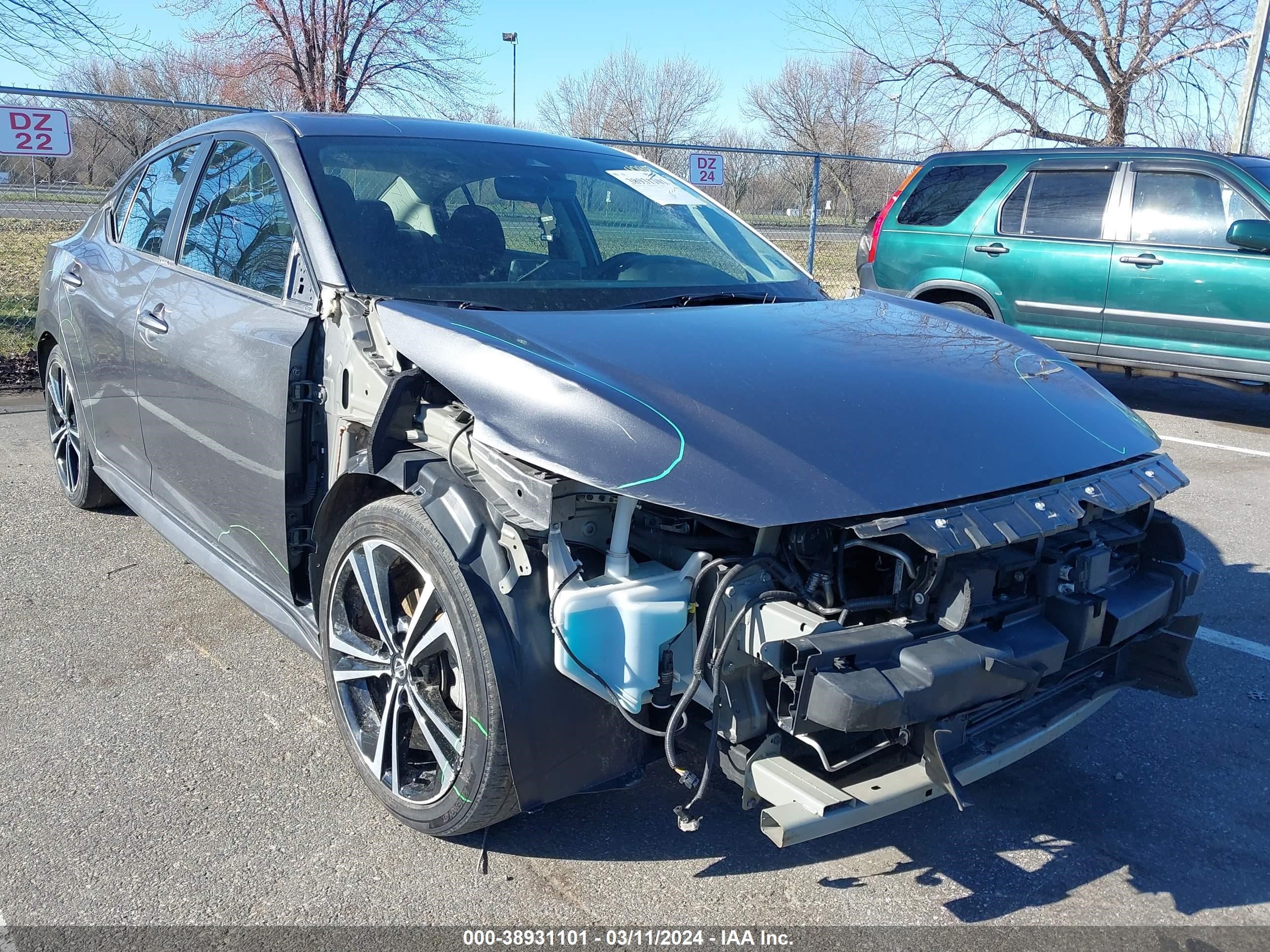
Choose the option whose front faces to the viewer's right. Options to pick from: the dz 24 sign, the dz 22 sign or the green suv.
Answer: the green suv

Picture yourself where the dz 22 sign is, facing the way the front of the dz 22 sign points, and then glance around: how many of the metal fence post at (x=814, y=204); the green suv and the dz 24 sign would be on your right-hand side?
0

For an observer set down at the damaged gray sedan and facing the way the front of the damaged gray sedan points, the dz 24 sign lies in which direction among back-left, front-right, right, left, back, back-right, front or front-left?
back-left

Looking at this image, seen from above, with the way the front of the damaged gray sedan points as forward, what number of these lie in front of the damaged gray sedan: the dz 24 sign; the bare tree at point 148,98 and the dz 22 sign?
0

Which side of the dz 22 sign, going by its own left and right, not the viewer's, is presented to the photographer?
front

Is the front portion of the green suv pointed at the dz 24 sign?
no

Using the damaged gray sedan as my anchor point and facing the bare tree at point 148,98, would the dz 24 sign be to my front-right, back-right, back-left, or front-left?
front-right

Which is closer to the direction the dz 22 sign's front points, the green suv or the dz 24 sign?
the green suv

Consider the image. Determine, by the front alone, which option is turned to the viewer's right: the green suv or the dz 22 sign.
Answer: the green suv

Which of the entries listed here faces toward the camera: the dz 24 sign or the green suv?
the dz 24 sign

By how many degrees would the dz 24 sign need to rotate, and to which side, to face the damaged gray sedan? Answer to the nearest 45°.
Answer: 0° — it already faces it

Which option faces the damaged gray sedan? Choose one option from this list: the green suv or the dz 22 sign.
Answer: the dz 22 sign

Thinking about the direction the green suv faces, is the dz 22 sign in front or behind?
behind

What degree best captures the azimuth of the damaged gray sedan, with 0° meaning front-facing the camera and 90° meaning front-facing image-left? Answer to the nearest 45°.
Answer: approximately 315°

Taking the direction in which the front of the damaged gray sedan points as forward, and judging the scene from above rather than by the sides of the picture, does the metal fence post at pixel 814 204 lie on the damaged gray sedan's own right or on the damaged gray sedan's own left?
on the damaged gray sedan's own left

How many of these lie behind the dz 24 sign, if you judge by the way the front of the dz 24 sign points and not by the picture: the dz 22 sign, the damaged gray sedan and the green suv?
0

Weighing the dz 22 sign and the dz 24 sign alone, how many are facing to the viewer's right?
0

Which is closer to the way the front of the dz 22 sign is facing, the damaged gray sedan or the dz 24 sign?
the damaged gray sedan

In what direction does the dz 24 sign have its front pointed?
toward the camera

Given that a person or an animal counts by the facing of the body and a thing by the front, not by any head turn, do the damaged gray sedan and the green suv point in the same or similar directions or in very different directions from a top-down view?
same or similar directions

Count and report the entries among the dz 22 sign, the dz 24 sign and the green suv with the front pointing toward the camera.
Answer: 2

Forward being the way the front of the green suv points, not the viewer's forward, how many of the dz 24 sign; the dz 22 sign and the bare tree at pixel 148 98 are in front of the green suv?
0

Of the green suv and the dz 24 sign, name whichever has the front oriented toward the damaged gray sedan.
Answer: the dz 24 sign
